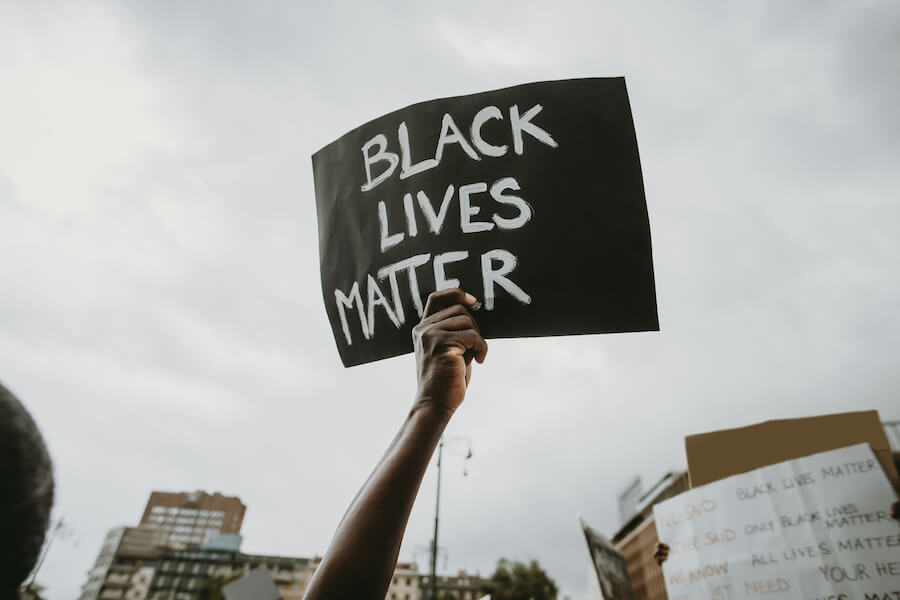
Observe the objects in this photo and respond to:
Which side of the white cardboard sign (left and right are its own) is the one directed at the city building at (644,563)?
back

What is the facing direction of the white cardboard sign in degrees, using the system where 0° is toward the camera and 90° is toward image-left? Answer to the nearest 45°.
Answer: approximately 0°

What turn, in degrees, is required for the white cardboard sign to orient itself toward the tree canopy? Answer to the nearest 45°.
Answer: approximately 135° to its right
